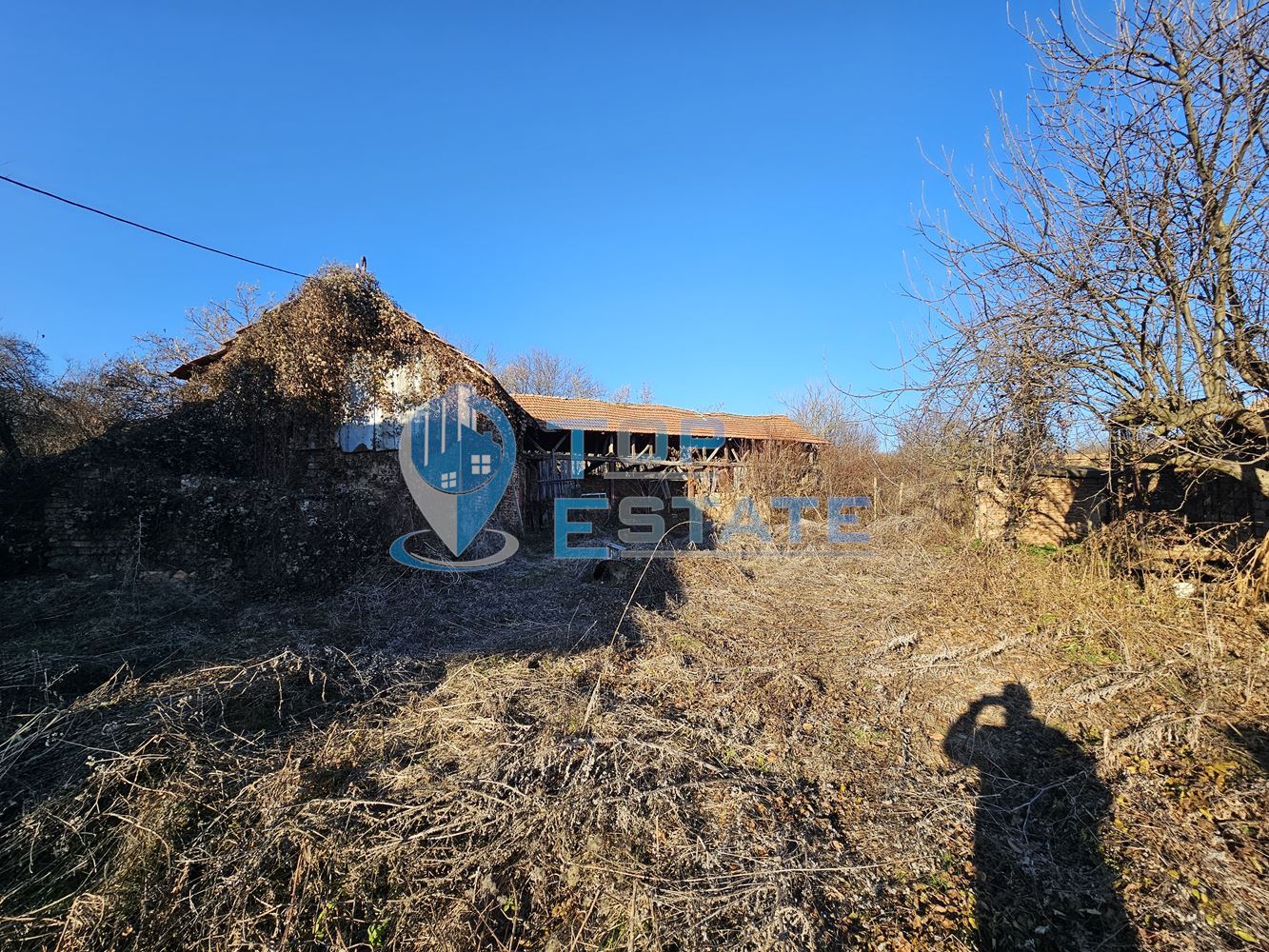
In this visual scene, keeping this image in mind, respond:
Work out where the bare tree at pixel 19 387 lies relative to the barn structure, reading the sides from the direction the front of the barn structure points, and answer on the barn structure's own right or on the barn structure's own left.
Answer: on the barn structure's own right

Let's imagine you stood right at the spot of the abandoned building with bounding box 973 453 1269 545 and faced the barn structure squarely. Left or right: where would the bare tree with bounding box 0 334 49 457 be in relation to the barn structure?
left

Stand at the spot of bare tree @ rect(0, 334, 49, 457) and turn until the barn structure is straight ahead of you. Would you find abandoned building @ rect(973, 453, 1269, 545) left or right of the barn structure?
right

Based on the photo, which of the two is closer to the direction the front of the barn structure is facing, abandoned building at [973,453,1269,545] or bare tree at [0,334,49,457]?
the abandoned building

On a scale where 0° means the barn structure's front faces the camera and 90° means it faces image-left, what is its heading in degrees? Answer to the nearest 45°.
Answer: approximately 315°
